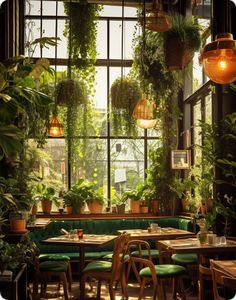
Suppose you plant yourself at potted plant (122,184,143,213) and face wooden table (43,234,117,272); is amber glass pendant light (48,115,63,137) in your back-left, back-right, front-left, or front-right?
front-right

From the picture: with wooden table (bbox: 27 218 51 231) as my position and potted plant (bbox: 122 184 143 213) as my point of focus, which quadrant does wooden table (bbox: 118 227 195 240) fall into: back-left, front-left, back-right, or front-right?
front-right

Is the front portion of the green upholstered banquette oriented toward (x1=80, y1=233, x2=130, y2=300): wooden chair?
yes

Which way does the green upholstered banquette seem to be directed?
toward the camera

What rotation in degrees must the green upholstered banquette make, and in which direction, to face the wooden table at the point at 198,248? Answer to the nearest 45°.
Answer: approximately 45° to its left

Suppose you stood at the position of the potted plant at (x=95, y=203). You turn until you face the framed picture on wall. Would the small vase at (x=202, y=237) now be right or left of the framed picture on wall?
right

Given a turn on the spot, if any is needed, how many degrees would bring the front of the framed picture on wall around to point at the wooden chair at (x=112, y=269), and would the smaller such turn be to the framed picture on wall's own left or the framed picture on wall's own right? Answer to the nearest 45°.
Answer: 0° — it already faces it
